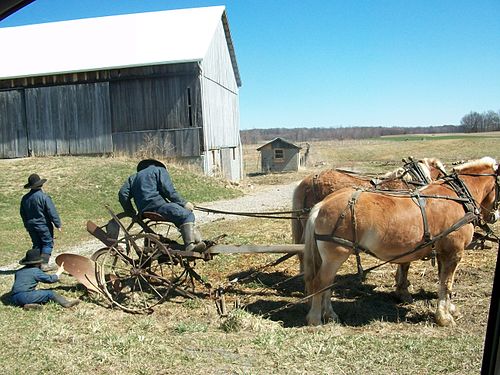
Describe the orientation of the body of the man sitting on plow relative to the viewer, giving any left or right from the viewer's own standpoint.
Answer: facing away from the viewer and to the right of the viewer

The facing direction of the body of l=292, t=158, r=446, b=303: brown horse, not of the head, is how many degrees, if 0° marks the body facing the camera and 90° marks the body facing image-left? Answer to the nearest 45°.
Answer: approximately 270°

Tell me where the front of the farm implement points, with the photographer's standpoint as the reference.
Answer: facing to the right of the viewer

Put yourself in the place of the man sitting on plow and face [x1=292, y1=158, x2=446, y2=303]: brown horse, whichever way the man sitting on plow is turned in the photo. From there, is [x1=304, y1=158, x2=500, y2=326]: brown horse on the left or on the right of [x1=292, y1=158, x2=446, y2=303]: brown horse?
right

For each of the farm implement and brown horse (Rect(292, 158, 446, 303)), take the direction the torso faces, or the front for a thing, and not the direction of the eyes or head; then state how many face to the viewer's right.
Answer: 2

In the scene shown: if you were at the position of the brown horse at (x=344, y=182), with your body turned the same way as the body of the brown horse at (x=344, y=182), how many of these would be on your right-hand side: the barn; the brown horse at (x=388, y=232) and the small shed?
1

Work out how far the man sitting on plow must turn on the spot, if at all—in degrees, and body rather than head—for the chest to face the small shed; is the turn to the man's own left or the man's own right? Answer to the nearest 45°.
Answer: approximately 45° to the man's own left

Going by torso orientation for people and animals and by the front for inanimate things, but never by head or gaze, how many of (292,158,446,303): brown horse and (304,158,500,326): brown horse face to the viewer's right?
2

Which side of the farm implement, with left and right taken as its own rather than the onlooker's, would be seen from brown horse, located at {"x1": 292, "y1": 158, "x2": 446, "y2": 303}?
front

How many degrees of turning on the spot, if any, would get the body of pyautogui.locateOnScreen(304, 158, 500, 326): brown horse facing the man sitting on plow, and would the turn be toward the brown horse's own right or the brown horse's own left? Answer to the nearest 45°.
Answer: approximately 180°

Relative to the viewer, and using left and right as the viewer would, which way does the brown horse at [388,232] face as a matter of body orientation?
facing to the right of the viewer

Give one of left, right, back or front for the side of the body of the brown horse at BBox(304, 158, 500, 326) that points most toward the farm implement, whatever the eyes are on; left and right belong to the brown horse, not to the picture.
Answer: back

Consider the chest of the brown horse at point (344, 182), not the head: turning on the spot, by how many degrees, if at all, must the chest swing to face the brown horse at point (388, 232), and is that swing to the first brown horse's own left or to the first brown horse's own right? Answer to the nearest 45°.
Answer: approximately 90° to the first brown horse's own right
